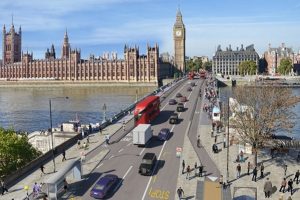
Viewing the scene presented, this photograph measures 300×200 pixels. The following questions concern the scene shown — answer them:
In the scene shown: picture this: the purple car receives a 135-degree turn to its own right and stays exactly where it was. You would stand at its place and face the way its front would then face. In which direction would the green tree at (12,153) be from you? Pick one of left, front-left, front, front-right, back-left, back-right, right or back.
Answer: back-right

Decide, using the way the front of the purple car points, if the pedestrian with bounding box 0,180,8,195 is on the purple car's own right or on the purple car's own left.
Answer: on the purple car's own left

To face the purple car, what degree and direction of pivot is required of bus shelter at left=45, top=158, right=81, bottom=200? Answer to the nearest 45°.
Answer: approximately 45° to its left

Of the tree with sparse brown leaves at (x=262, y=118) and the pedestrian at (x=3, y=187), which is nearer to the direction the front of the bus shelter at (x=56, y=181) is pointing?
the tree with sparse brown leaves

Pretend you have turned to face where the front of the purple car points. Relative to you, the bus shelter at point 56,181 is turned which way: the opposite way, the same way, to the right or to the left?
to the right

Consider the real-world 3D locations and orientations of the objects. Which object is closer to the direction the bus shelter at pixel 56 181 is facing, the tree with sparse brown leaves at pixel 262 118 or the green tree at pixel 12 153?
the tree with sparse brown leaves

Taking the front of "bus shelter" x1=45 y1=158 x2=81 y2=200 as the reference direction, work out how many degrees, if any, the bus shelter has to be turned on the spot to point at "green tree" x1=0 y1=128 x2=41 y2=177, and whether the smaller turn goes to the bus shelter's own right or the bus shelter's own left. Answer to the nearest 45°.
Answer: approximately 135° to the bus shelter's own left

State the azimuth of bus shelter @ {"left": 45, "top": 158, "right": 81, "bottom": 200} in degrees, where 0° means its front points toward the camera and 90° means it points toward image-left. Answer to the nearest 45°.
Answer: approximately 315°

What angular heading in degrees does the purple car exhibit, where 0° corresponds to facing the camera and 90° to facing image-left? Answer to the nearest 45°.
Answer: approximately 225°

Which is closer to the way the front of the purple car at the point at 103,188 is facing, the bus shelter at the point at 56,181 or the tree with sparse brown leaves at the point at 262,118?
the tree with sparse brown leaves
